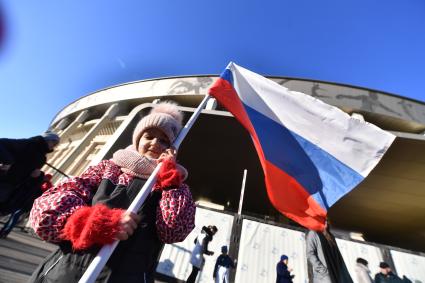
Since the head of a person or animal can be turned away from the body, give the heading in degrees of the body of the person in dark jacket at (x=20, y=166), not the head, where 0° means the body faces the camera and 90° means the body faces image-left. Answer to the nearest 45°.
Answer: approximately 270°

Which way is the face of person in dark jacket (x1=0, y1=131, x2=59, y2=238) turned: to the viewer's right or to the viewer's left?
to the viewer's right

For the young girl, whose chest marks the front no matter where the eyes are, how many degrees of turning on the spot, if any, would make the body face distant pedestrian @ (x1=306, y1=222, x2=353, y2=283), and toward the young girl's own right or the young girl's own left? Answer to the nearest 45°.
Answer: approximately 90° to the young girl's own left

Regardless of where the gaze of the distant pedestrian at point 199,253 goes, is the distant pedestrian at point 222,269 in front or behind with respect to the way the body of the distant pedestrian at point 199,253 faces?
in front

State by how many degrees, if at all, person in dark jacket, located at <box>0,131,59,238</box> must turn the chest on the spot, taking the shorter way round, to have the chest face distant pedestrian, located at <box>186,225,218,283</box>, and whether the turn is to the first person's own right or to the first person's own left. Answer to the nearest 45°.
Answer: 0° — they already face them

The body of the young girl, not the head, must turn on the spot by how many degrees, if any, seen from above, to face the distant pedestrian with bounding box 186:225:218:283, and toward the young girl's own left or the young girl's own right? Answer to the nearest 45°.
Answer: approximately 135° to the young girl's own left

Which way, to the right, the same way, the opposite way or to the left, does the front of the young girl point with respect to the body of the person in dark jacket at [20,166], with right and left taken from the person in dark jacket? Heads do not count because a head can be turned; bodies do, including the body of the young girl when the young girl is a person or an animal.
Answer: to the right
